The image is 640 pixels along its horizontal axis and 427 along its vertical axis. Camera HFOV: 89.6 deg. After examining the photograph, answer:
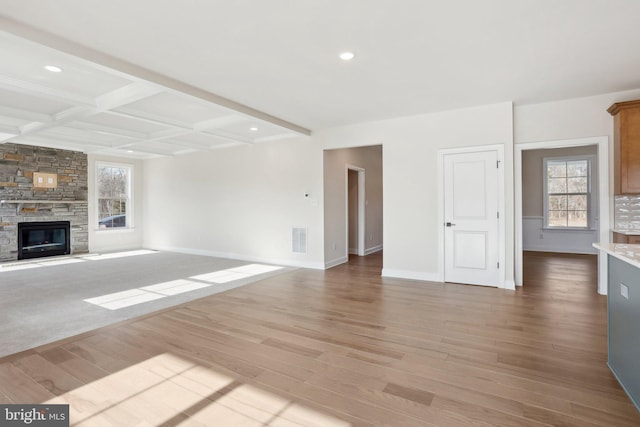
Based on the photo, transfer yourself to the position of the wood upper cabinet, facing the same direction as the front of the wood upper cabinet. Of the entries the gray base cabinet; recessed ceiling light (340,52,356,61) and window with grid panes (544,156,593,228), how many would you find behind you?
1

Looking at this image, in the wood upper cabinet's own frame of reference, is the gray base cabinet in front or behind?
in front

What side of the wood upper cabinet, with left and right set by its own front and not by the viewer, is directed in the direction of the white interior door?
right

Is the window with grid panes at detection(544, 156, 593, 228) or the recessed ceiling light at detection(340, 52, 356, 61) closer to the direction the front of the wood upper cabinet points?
the recessed ceiling light

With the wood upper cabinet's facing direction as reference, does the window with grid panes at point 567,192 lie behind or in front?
behind

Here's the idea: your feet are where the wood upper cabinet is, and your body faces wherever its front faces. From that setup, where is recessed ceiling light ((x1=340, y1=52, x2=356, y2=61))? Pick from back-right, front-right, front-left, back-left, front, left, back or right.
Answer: front-right

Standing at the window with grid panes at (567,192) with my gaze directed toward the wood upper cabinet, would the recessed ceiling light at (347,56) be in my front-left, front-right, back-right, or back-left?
front-right

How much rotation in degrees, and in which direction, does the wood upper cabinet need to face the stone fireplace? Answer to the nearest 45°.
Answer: approximately 45° to its right

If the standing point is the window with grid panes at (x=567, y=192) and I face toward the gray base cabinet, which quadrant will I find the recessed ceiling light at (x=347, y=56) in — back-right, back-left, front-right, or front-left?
front-right

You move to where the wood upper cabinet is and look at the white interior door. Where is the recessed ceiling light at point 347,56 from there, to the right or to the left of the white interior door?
left
